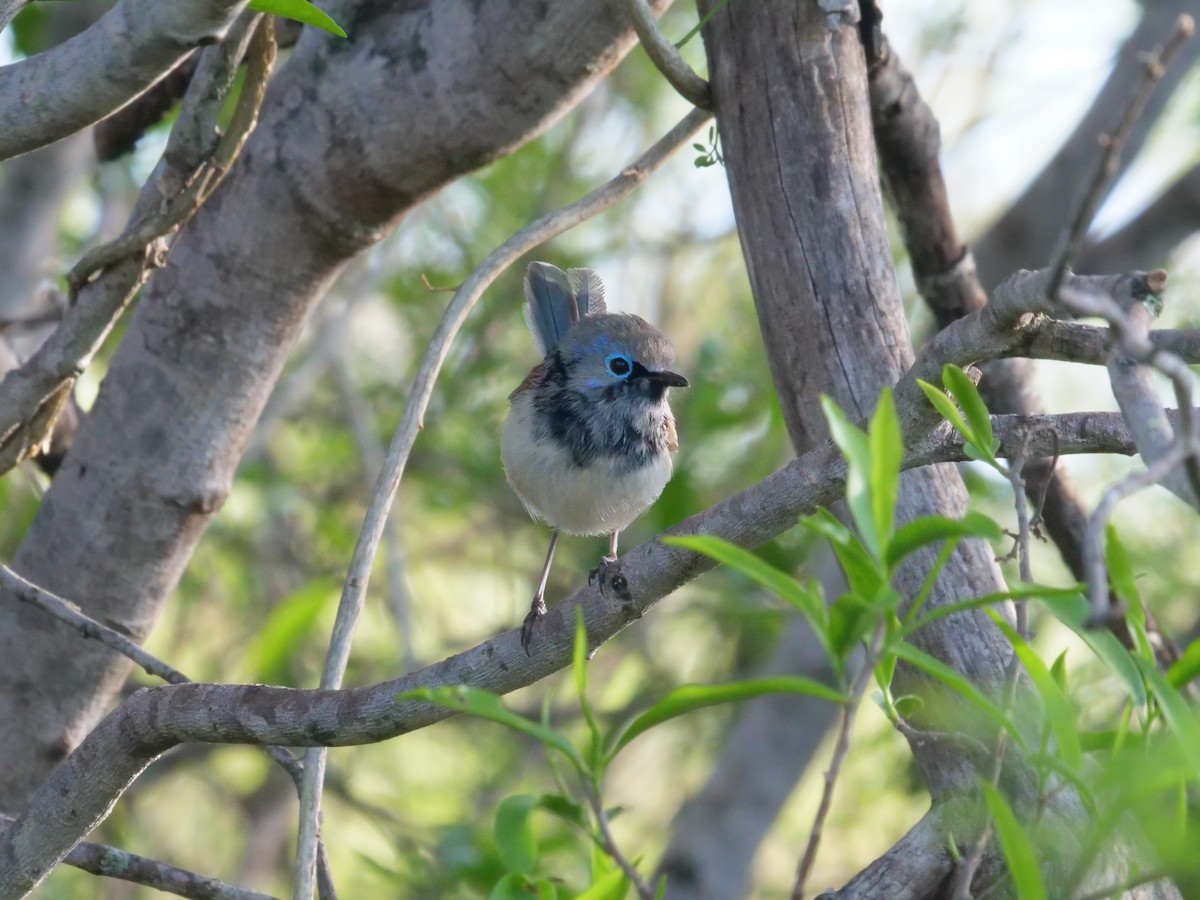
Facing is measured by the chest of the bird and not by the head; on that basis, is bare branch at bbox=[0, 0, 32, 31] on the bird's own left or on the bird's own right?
on the bird's own right

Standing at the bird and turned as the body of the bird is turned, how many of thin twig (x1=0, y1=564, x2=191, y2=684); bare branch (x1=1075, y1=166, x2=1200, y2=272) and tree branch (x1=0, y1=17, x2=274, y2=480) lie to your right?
2

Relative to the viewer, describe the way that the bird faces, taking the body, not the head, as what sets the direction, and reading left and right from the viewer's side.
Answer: facing the viewer and to the right of the viewer

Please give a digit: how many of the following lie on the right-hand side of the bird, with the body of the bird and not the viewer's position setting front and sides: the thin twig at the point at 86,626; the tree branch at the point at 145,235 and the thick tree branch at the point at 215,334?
3

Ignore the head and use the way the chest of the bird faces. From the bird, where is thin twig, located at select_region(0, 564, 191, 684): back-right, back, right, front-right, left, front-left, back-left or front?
right
